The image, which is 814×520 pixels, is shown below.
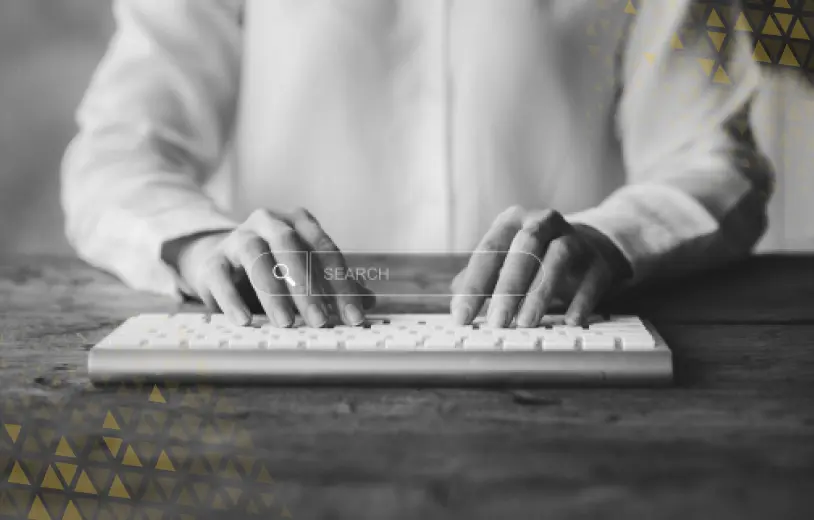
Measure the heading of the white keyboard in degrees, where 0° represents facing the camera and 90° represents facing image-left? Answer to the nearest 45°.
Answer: approximately 180°
